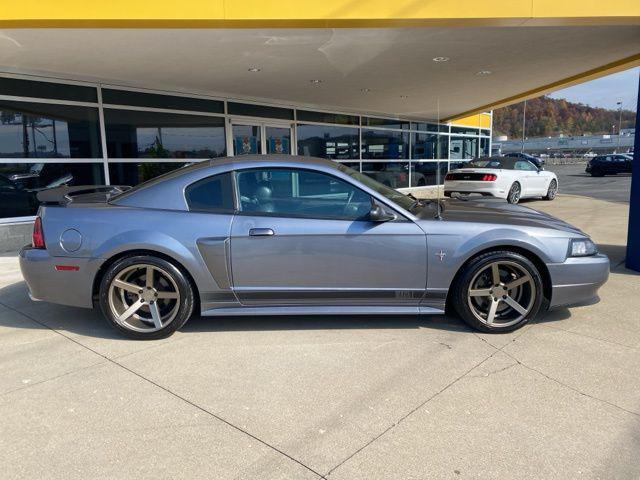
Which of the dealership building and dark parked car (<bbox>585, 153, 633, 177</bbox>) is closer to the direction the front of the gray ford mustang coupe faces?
the dark parked car

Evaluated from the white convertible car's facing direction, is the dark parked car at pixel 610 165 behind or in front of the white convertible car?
in front

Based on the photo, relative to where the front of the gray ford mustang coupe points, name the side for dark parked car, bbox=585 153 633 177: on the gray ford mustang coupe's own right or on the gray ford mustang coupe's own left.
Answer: on the gray ford mustang coupe's own left

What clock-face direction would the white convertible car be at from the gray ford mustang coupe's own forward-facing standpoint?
The white convertible car is roughly at 10 o'clock from the gray ford mustang coupe.

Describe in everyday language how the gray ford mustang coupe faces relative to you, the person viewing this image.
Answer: facing to the right of the viewer

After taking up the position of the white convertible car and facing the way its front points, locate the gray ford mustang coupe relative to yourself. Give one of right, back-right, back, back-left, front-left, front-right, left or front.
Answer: back-right

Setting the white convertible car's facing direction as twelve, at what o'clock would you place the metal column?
The metal column is roughly at 4 o'clock from the white convertible car.

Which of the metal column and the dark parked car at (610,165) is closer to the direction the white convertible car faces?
the dark parked car

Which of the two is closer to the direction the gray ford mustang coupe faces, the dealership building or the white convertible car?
the white convertible car

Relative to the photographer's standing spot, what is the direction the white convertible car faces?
facing away from the viewer and to the right of the viewer
